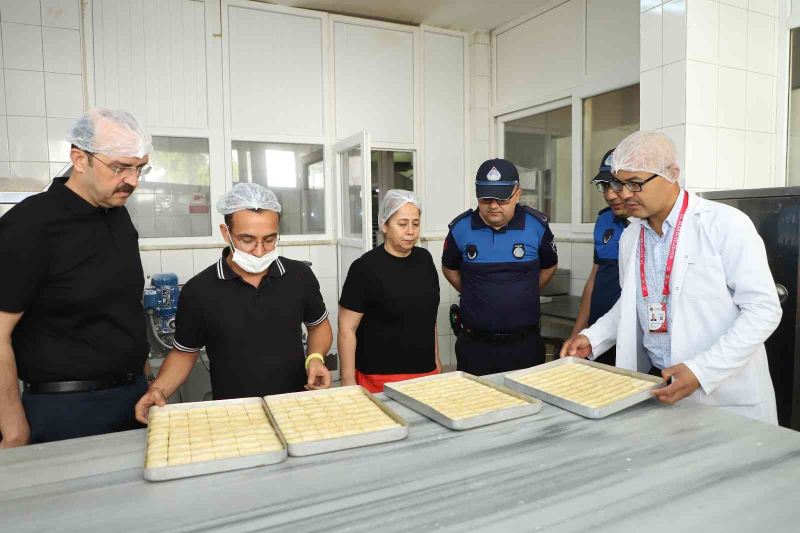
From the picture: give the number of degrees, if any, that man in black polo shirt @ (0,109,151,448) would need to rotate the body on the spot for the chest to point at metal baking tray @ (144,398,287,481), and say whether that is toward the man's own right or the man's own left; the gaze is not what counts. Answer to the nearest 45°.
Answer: approximately 45° to the man's own right

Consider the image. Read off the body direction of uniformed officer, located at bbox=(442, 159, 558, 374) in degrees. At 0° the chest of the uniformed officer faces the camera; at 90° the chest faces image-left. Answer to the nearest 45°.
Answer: approximately 0°

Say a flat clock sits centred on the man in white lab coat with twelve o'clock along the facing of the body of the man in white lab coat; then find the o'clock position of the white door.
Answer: The white door is roughly at 3 o'clock from the man in white lab coat.

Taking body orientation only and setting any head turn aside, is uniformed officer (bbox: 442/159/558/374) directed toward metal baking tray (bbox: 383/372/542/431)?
yes

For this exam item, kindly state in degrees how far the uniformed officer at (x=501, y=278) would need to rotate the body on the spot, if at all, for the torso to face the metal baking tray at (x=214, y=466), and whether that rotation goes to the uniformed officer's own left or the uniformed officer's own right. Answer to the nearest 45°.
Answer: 0° — they already face it

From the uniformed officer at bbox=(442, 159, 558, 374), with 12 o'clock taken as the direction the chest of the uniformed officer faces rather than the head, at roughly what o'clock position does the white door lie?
The white door is roughly at 5 o'clock from the uniformed officer.

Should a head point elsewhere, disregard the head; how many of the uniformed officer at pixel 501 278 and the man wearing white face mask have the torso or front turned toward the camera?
2

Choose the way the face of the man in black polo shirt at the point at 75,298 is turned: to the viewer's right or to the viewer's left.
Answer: to the viewer's right
